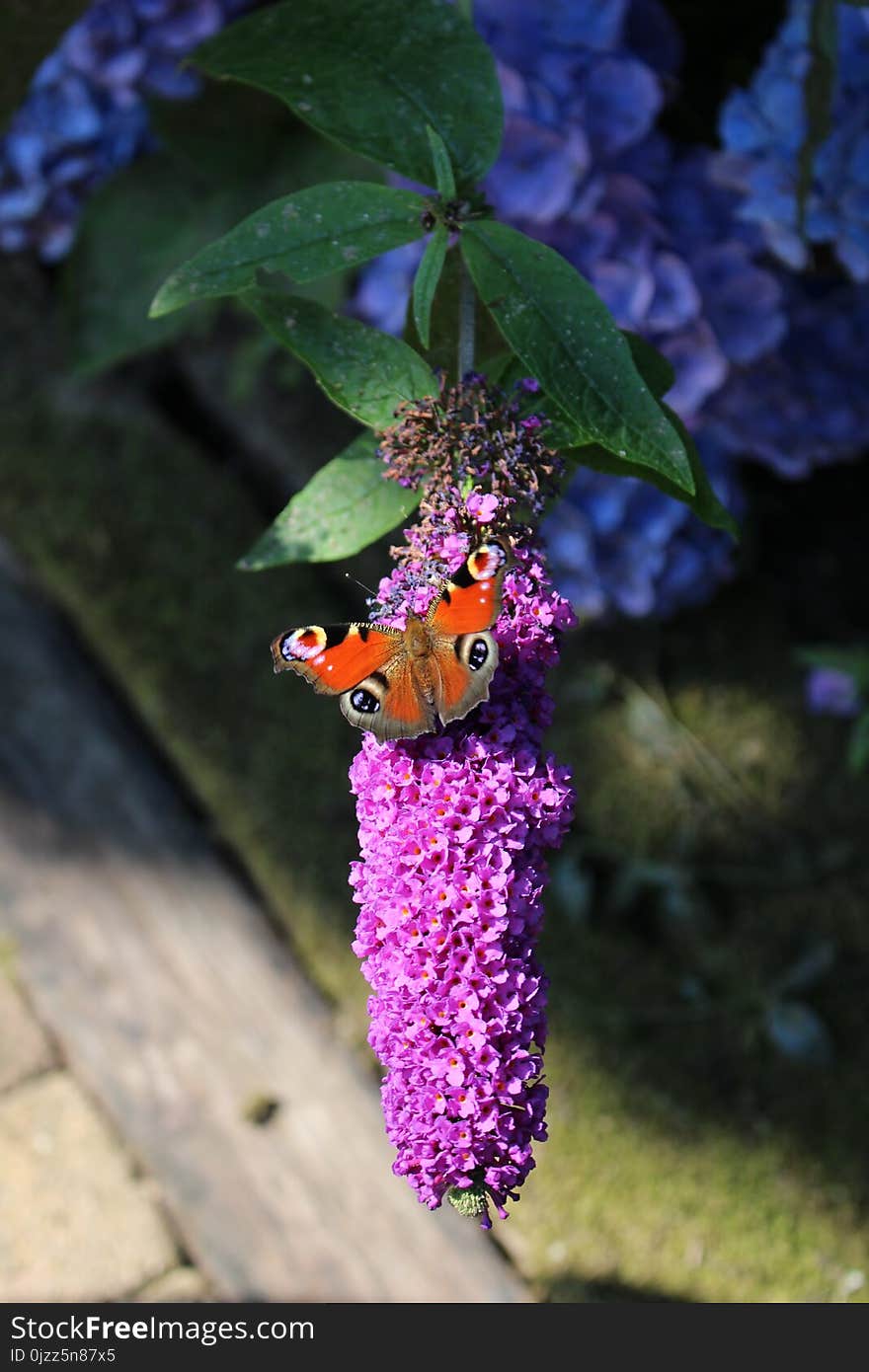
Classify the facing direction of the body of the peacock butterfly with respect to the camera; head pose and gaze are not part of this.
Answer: away from the camera

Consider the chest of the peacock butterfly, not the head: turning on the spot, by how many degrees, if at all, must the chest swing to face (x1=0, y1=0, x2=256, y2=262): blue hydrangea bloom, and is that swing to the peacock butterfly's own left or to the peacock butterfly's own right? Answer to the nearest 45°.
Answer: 0° — it already faces it

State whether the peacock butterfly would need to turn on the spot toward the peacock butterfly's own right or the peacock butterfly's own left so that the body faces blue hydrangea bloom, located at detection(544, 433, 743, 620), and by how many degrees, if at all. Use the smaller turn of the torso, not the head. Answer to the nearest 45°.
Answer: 0° — it already faces it

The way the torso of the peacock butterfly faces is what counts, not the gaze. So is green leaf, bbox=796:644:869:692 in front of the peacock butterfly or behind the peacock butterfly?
in front

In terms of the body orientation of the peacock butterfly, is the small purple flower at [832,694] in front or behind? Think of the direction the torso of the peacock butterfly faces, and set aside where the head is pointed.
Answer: in front
